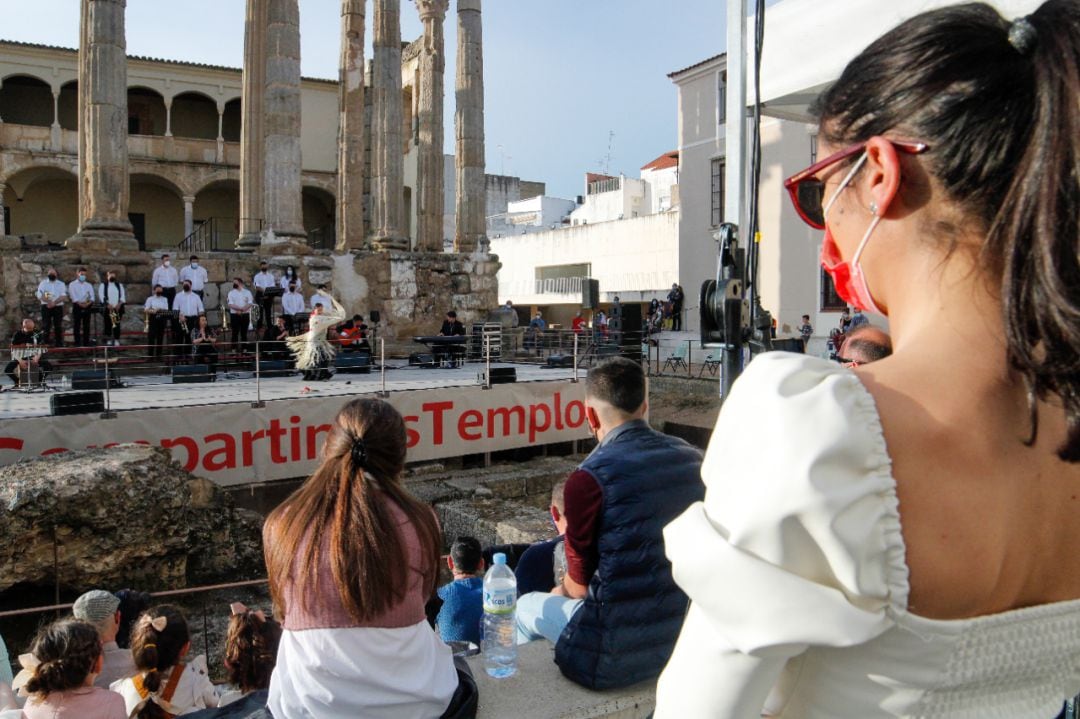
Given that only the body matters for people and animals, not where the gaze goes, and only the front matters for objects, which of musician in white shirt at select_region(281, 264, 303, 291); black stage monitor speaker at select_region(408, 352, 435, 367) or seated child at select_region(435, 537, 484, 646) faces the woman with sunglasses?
the musician in white shirt

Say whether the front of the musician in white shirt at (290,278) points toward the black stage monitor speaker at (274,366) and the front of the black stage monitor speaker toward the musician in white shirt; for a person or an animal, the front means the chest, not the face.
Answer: yes

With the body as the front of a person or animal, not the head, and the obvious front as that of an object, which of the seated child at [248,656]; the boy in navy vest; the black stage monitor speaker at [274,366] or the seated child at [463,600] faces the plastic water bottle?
the boy in navy vest

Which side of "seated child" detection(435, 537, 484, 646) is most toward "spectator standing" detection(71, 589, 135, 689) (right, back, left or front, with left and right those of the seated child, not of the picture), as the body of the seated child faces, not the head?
left

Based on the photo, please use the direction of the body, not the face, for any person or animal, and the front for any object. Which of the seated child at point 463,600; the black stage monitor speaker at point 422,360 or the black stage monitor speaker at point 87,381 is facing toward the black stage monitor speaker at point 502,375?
the seated child

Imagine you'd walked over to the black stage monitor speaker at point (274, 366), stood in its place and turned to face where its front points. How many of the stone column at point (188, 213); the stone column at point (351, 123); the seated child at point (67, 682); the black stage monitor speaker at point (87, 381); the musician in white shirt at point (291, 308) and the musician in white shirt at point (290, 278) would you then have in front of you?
4

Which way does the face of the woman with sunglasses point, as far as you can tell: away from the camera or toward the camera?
away from the camera

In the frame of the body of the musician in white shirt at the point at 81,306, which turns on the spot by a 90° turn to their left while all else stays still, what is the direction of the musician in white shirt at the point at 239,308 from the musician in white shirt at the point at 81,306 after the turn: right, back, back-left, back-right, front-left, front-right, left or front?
front

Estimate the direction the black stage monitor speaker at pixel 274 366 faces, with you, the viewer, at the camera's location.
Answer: facing away from the viewer

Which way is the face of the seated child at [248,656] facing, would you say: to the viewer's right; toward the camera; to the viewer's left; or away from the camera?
away from the camera

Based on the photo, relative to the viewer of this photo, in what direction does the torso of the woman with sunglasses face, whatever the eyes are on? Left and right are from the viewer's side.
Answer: facing away from the viewer and to the left of the viewer

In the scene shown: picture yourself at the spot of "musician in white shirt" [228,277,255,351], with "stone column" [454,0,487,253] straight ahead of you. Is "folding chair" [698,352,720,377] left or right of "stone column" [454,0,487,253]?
right

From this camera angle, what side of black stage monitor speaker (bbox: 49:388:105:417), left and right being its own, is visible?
back

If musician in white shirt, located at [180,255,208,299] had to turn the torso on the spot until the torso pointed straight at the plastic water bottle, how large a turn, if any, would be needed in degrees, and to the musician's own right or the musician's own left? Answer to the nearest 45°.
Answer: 0° — they already face it
